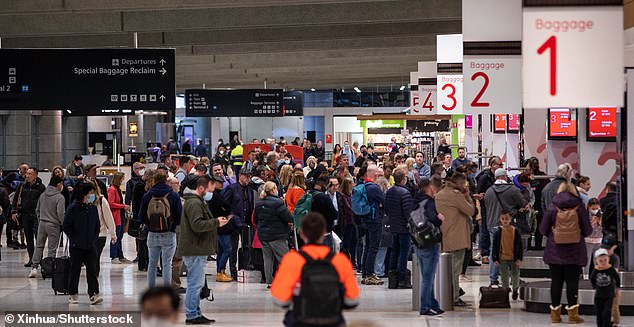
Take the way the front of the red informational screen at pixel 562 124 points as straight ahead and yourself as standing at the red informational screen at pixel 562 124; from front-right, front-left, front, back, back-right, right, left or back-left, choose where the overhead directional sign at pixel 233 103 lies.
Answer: back-right

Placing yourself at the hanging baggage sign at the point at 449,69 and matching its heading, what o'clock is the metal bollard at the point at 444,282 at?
The metal bollard is roughly at 12 o'clock from the hanging baggage sign.

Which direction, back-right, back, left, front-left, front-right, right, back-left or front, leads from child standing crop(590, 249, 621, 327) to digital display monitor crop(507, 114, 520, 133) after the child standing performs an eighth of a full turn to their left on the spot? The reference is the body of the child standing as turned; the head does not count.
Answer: back-left

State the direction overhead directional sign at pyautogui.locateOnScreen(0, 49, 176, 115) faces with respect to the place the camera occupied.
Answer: facing the viewer

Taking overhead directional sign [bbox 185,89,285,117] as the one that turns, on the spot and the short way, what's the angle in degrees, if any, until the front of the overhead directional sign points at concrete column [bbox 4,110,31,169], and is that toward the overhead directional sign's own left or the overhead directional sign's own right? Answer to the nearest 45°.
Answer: approximately 90° to the overhead directional sign's own right

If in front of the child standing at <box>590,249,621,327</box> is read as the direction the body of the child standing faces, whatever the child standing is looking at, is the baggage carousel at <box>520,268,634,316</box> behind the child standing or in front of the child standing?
behind

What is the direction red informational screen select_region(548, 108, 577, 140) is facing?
toward the camera

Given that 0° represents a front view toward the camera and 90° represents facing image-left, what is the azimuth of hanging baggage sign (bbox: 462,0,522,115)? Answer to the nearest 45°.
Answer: approximately 0°

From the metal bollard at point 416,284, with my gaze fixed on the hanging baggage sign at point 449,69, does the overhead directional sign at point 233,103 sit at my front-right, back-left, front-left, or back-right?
front-left

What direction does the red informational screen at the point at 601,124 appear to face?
toward the camera

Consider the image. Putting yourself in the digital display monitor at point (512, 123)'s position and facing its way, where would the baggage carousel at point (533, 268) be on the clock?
The baggage carousel is roughly at 12 o'clock from the digital display monitor.
